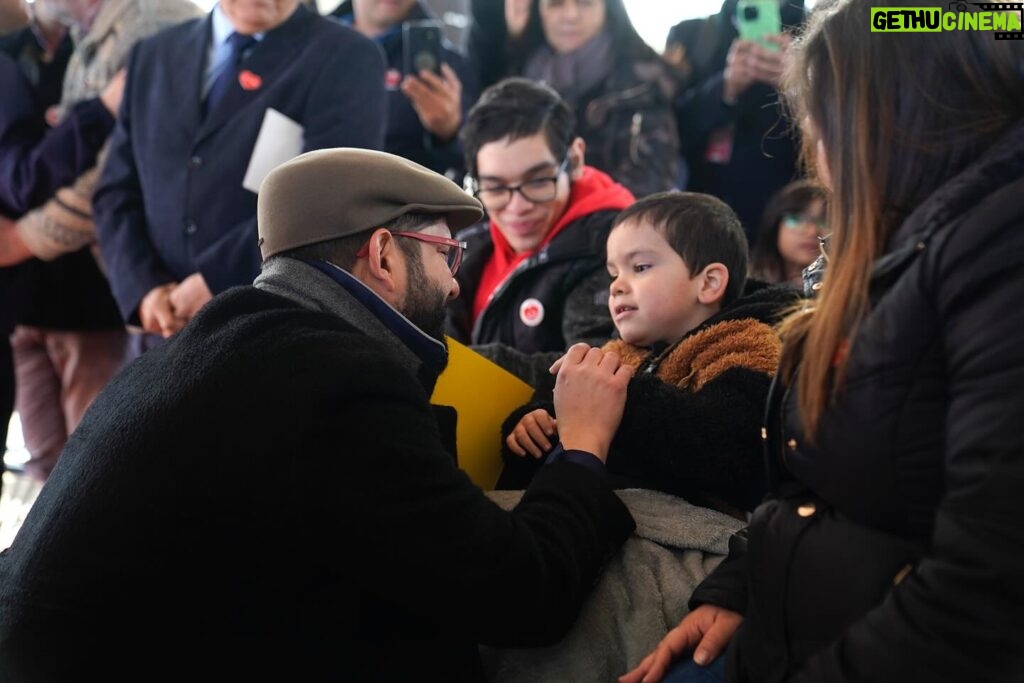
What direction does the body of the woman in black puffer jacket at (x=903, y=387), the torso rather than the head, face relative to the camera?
to the viewer's left

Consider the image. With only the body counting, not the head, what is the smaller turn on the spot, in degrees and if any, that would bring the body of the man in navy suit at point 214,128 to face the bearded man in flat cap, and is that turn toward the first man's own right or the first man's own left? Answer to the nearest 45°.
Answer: approximately 45° to the first man's own left

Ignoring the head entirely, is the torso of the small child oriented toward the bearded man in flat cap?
yes

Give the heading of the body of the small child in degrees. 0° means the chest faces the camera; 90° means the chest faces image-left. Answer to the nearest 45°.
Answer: approximately 45°

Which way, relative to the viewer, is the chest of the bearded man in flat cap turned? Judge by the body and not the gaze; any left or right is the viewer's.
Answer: facing away from the viewer and to the right of the viewer

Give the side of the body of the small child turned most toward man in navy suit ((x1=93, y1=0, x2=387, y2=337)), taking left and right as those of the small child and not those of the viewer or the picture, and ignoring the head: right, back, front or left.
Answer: right

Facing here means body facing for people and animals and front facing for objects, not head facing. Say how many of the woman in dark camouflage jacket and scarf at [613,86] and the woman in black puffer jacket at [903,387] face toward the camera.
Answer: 1

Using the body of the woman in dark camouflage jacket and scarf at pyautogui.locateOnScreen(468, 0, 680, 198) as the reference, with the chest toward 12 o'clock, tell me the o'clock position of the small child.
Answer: The small child is roughly at 12 o'clock from the woman in dark camouflage jacket and scarf.

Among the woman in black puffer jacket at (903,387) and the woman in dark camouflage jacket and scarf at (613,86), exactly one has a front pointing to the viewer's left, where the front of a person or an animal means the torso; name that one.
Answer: the woman in black puffer jacket at (903,387)
